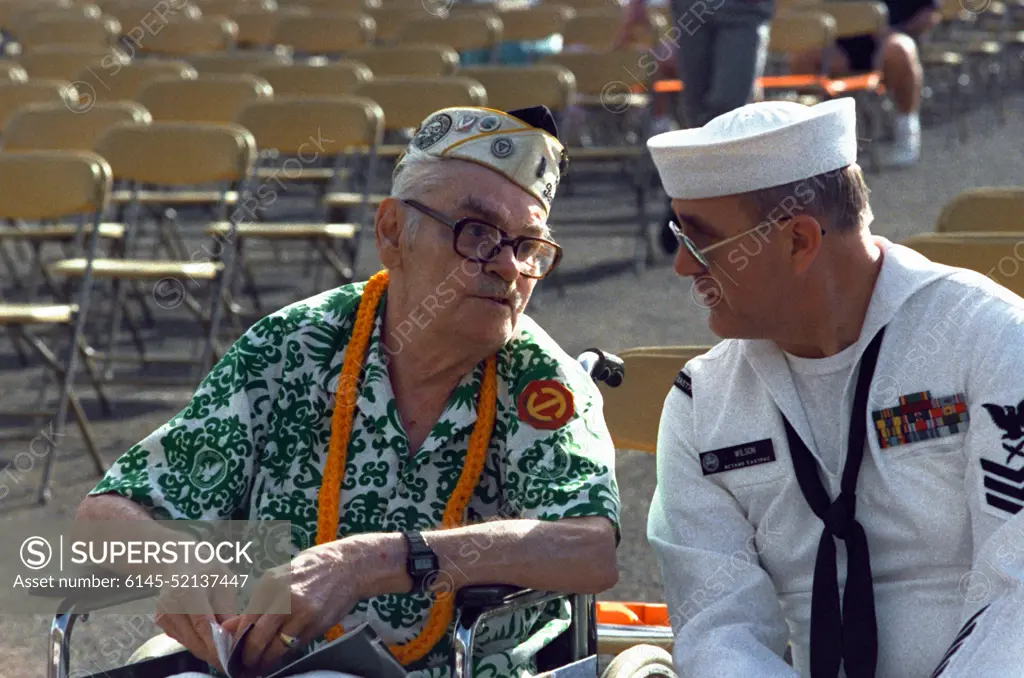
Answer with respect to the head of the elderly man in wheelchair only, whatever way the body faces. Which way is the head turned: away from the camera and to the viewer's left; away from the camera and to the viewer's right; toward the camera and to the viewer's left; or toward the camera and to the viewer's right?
toward the camera and to the viewer's right

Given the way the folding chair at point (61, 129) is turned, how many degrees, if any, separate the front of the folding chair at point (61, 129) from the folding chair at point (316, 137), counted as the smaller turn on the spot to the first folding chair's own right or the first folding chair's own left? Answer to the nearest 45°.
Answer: approximately 45° to the first folding chair's own left

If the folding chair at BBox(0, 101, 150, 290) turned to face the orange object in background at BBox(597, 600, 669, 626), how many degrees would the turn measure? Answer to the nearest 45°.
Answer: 0° — it already faces it

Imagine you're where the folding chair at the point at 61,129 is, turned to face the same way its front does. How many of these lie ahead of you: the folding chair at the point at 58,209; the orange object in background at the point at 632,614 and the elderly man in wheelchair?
3

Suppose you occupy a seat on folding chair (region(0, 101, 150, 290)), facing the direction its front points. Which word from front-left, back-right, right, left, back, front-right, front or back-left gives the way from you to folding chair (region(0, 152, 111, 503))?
front

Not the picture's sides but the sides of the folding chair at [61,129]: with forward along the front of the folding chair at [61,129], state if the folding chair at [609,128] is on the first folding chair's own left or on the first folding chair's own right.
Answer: on the first folding chair's own left

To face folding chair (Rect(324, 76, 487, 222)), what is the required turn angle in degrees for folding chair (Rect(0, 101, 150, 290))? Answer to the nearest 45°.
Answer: approximately 90° to its left

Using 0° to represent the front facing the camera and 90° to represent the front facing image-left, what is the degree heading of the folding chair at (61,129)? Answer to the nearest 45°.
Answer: approximately 0°

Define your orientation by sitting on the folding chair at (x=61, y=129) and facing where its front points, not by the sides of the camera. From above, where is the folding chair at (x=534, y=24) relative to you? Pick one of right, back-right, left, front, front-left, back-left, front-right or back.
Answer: back-left

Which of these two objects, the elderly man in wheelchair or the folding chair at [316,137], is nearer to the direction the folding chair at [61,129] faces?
the elderly man in wheelchair

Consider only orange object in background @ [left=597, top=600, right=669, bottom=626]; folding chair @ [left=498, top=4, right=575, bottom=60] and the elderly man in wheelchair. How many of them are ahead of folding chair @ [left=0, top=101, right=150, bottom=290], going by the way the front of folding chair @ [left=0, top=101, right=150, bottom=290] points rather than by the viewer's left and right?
2

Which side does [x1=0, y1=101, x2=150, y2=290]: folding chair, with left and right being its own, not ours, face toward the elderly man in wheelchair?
front

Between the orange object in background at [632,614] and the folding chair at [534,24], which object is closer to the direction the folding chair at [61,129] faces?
the orange object in background
